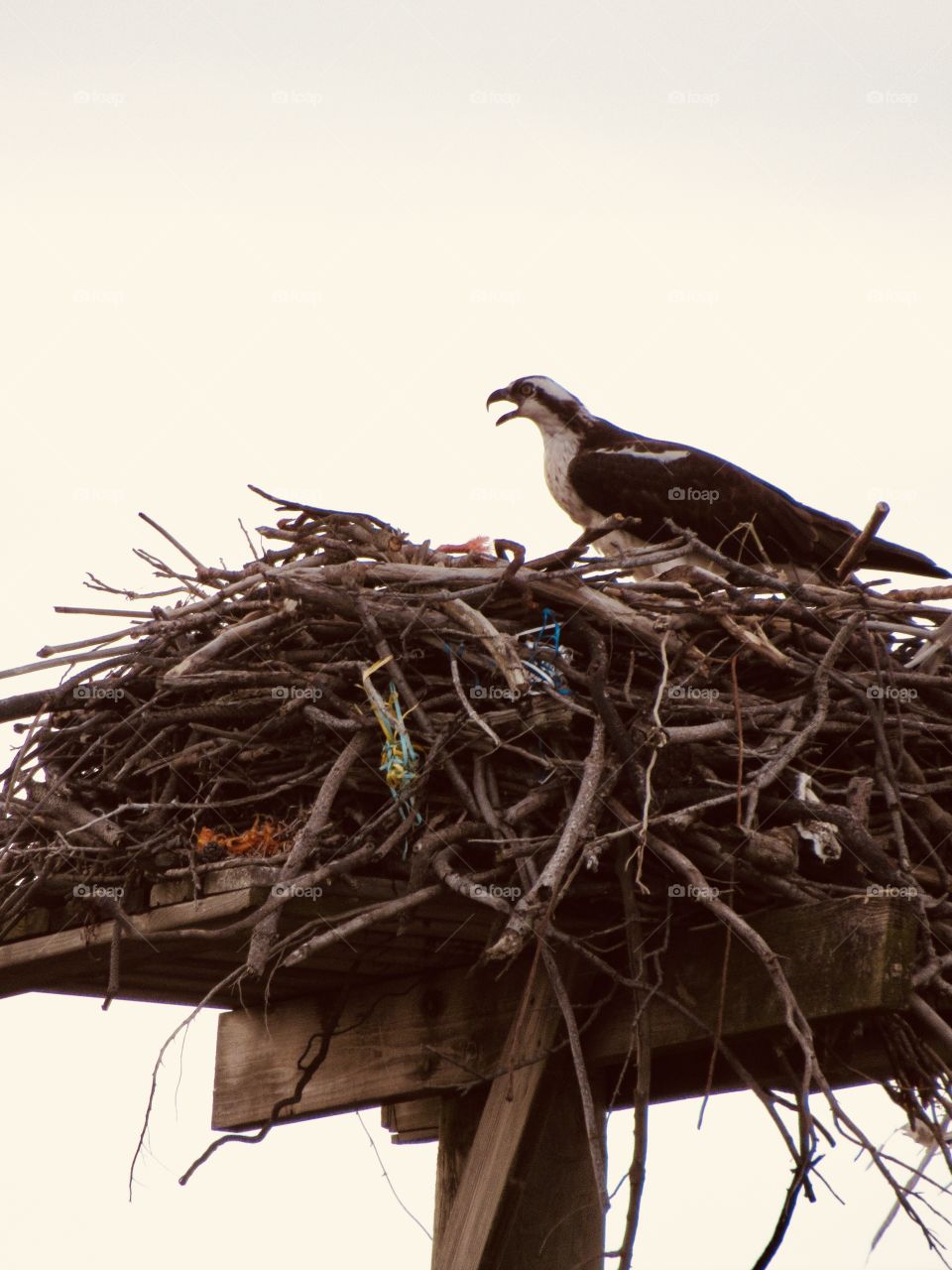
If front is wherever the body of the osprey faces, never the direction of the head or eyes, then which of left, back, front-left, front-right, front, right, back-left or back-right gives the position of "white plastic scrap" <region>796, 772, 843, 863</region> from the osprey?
left

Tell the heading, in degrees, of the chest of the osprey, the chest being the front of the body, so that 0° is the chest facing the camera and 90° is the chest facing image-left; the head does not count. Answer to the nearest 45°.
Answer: approximately 90°

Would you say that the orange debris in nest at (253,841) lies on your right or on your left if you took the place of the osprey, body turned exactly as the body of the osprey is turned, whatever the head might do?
on your left

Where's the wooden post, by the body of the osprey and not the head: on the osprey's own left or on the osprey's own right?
on the osprey's own left
